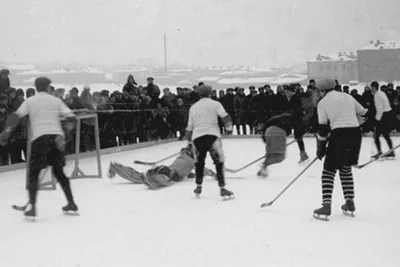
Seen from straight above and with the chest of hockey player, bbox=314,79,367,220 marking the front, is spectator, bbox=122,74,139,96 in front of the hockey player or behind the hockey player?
in front

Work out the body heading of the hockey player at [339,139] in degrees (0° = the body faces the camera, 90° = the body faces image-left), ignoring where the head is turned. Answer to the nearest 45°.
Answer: approximately 135°

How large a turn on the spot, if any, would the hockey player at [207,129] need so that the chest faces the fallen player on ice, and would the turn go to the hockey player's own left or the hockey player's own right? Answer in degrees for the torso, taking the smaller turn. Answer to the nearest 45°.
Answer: approximately 45° to the hockey player's own left

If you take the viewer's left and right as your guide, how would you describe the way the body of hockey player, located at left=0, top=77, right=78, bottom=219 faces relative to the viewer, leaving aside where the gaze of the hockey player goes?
facing away from the viewer

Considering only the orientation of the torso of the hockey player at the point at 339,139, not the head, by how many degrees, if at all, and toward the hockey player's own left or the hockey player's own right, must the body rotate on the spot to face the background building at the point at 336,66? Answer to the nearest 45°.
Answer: approximately 45° to the hockey player's own right

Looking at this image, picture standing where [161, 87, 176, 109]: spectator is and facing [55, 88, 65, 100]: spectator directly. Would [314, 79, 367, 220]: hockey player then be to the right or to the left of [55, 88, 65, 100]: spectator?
left

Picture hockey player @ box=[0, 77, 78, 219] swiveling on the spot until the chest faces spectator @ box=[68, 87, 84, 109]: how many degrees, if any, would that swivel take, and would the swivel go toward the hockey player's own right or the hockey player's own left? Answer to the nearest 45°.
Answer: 0° — they already face them

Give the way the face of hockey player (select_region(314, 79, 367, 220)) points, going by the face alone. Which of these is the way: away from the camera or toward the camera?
away from the camera

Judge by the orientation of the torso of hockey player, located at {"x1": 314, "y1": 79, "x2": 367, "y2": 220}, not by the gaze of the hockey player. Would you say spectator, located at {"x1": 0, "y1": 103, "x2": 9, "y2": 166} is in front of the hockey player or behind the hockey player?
in front

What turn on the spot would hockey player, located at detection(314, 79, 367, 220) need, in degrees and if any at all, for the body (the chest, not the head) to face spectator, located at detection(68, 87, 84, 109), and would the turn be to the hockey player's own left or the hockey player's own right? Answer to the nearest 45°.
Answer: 0° — they already face them

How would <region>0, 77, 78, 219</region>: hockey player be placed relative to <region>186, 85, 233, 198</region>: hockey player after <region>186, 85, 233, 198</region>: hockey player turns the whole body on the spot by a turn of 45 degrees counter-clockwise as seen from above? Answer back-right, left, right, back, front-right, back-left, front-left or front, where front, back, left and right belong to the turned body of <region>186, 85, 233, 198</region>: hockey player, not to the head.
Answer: left

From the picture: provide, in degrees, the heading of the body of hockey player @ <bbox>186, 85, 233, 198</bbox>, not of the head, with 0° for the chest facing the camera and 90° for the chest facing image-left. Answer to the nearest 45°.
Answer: approximately 180°

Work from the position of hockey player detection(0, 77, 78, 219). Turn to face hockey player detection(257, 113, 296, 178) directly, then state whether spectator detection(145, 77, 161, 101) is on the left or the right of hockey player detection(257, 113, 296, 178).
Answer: left
